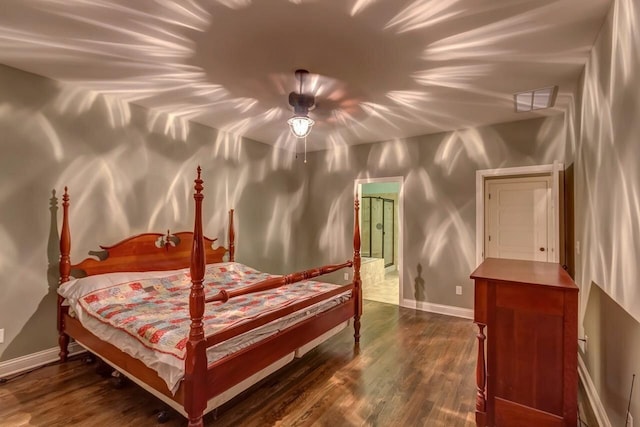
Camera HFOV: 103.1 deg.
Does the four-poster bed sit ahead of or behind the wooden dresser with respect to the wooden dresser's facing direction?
ahead

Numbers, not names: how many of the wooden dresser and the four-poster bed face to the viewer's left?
1

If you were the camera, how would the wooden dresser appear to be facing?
facing to the left of the viewer

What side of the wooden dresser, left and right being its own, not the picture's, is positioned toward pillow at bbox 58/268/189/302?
front

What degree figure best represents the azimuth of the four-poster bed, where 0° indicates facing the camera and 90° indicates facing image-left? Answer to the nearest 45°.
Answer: approximately 315°

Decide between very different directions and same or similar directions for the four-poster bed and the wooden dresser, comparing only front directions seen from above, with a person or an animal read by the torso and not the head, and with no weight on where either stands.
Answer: very different directions

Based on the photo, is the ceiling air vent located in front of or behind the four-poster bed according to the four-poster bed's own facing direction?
in front

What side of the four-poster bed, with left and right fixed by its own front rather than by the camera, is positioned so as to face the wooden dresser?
front
